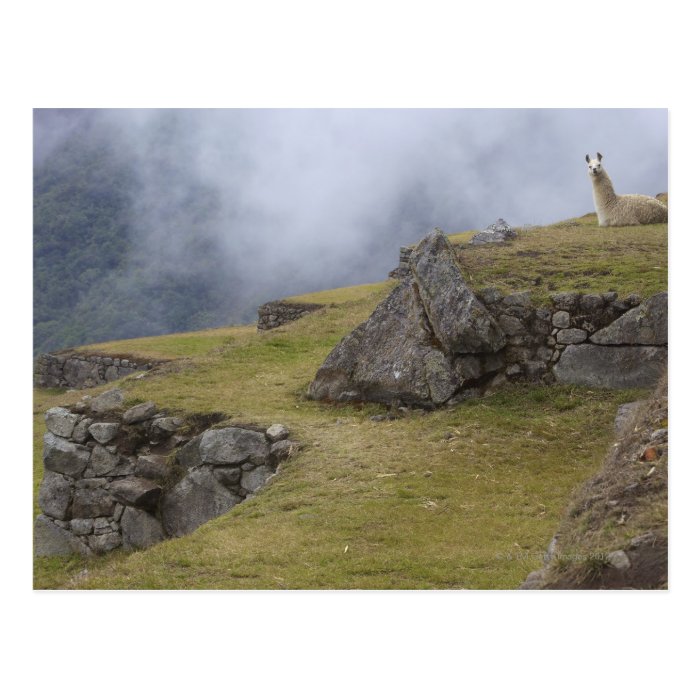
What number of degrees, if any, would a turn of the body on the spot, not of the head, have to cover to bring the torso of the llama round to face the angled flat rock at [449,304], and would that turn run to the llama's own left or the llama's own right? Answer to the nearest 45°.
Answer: approximately 90° to the llama's own left

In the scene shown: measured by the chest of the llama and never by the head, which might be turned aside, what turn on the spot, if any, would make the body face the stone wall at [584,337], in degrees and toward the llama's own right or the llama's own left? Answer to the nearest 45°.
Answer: approximately 90° to the llama's own left

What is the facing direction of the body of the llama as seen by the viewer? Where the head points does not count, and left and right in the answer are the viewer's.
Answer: facing to the left of the viewer

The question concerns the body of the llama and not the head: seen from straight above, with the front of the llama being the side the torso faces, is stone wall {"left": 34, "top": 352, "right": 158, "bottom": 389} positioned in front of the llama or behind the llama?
in front

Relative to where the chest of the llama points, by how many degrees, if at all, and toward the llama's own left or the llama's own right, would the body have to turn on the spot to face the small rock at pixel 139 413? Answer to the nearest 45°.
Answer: approximately 45° to the llama's own left

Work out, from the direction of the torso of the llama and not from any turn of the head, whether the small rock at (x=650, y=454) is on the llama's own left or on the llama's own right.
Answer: on the llama's own left

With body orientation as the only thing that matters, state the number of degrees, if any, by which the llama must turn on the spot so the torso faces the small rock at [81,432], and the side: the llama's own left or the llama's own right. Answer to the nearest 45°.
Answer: approximately 45° to the llama's own left

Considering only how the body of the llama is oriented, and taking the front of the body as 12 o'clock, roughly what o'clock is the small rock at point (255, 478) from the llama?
The small rock is roughly at 10 o'clock from the llama.

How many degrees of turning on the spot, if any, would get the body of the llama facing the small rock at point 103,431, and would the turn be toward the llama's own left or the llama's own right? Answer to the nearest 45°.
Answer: approximately 45° to the llama's own left

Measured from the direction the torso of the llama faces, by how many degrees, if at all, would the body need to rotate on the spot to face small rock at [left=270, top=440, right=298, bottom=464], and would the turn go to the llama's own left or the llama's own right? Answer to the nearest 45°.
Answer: approximately 45° to the llama's own left

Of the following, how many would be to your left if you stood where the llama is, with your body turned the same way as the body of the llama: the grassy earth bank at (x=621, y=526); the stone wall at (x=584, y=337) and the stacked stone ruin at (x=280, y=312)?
2

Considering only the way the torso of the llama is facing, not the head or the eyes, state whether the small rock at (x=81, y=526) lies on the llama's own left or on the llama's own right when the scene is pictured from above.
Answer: on the llama's own left
